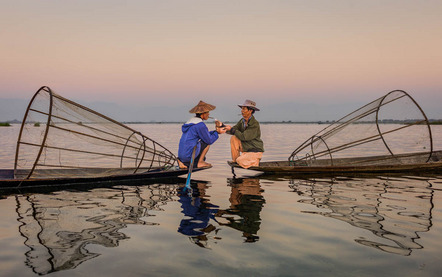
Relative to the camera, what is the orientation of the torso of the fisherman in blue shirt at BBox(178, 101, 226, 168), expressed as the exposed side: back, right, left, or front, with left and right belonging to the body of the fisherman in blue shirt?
right

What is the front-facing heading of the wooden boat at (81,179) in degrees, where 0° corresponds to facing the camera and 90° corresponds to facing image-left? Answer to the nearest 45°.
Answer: approximately 270°
